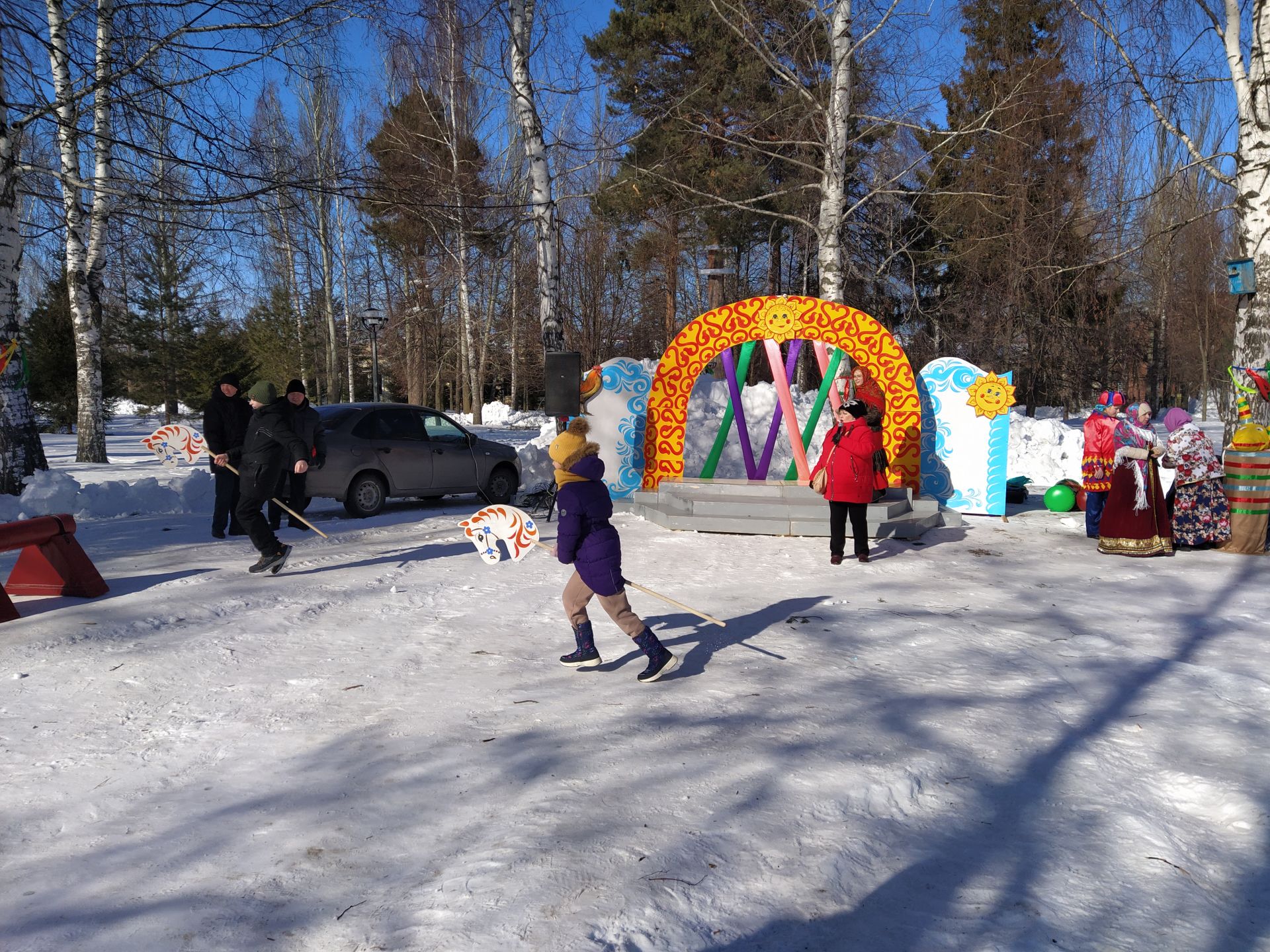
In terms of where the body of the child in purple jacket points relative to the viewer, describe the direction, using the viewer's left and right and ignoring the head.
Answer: facing away from the viewer and to the left of the viewer

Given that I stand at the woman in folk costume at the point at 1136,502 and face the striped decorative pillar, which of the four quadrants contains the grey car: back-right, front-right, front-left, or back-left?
back-left

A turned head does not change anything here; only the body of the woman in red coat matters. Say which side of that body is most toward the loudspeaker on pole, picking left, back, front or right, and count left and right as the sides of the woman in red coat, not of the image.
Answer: right

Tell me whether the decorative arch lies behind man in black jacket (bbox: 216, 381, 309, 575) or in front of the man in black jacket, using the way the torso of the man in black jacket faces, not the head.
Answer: behind

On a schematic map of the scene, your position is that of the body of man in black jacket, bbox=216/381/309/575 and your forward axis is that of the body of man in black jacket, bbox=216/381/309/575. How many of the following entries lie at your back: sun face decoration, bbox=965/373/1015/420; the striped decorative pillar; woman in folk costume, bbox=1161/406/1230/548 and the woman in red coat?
4

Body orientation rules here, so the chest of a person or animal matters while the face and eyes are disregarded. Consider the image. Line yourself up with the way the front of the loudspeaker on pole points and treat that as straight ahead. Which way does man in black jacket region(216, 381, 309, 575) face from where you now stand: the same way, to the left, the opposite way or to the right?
to the right

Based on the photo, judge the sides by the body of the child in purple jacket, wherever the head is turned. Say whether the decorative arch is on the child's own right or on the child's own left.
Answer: on the child's own right

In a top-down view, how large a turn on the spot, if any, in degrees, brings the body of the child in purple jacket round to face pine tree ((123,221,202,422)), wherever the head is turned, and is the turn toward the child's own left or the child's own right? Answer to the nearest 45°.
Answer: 0° — they already face it

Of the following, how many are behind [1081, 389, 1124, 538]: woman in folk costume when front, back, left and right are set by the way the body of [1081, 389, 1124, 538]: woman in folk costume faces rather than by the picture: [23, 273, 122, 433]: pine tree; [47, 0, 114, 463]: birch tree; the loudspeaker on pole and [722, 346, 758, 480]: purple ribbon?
4

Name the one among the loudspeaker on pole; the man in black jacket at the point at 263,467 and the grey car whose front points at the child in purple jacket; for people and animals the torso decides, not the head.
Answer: the loudspeaker on pole

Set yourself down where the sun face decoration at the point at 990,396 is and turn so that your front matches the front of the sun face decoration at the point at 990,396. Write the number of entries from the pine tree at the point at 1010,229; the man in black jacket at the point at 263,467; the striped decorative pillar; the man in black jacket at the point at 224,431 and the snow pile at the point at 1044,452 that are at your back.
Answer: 2

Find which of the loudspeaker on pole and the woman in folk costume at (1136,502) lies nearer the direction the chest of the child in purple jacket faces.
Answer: the loudspeaker on pole
